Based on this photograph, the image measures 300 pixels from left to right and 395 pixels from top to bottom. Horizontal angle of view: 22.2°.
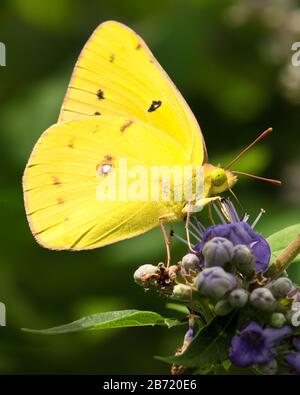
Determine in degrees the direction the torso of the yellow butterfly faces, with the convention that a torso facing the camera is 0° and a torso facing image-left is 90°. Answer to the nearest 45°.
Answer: approximately 270°

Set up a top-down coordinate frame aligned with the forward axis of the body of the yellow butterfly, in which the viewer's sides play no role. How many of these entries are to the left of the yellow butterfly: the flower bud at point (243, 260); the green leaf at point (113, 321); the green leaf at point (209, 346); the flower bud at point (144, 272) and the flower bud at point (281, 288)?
0

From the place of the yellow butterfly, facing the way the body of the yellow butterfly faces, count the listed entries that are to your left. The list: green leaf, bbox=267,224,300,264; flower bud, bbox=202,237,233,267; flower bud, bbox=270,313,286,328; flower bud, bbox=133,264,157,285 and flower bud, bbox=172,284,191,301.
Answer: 0

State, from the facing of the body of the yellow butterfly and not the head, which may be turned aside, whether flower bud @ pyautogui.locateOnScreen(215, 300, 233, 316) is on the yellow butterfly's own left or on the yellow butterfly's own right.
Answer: on the yellow butterfly's own right

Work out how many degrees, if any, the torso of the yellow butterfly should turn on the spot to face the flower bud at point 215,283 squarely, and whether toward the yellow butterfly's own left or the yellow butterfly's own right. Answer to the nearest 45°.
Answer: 0° — it already faces it

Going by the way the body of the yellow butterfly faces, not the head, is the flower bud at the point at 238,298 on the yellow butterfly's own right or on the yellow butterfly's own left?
on the yellow butterfly's own right

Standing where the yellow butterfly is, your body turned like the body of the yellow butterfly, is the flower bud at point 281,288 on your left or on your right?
on your right

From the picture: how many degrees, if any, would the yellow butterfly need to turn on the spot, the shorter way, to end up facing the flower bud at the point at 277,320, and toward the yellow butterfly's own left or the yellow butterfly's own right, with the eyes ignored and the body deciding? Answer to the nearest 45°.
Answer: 0° — it already faces it

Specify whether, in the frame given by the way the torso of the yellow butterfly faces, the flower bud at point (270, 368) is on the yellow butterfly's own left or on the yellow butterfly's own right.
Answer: on the yellow butterfly's own right

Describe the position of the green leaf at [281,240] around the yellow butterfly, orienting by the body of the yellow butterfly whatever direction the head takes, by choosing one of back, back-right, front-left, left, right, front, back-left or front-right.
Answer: front-right
